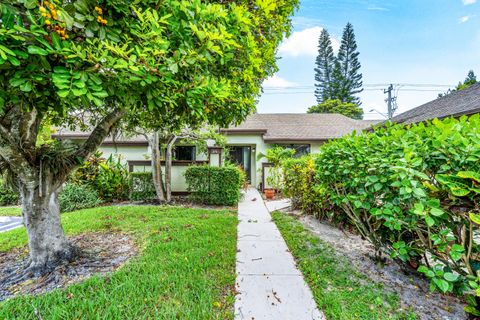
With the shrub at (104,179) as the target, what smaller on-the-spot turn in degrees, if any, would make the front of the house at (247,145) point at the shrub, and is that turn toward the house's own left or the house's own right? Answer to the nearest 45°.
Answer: approximately 45° to the house's own right

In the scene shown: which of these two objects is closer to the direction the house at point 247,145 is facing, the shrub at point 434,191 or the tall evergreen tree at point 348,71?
the shrub

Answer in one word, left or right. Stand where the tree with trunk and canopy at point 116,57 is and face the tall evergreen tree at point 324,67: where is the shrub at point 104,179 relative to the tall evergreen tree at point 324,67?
left

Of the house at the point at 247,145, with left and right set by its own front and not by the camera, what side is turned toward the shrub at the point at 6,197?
right

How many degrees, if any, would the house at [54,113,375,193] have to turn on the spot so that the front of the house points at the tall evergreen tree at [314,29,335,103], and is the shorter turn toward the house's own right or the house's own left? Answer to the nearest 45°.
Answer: approximately 135° to the house's own left

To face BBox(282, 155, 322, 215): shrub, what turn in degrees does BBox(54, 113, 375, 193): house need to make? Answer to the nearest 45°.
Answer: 0° — it already faces it

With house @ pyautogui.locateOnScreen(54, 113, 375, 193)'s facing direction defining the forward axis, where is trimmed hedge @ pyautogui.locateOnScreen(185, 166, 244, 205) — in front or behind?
in front

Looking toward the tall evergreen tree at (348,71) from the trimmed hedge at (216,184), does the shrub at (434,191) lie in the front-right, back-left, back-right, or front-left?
back-right

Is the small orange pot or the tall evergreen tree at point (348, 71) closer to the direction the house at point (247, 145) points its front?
the small orange pot

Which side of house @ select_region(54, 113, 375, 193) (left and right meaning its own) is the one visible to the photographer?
front

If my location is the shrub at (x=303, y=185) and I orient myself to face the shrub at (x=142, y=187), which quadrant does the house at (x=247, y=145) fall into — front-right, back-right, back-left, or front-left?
front-right

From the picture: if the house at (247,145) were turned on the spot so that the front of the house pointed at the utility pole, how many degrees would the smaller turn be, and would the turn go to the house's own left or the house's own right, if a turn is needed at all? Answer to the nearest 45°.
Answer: approximately 135° to the house's own left

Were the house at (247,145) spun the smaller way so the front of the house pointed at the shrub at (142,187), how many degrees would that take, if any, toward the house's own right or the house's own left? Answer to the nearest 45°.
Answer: approximately 45° to the house's own right
